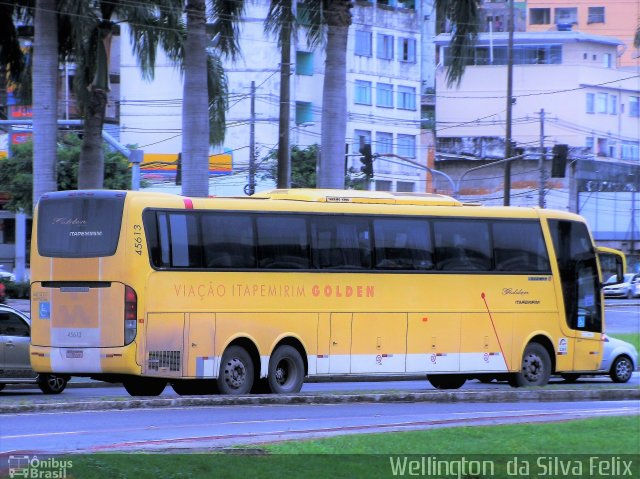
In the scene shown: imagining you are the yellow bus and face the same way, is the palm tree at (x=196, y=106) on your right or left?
on your left

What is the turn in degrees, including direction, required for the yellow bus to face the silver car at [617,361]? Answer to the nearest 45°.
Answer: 0° — it already faces it

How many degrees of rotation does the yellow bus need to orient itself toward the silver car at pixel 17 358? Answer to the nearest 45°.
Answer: approximately 135° to its left

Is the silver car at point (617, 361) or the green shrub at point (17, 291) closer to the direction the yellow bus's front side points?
the silver car

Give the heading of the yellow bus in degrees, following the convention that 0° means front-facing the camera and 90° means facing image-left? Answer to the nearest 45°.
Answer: approximately 225°

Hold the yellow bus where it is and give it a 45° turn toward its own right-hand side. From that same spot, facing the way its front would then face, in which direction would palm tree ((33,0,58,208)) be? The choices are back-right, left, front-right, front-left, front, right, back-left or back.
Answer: back-left

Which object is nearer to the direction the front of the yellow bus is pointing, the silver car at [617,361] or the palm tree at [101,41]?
the silver car
